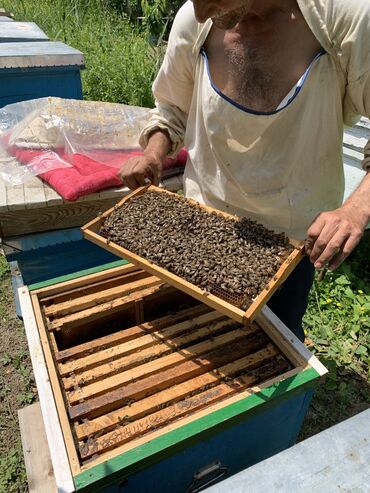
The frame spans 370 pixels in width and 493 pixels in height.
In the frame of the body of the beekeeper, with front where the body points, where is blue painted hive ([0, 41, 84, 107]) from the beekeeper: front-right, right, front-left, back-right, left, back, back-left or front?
back-right

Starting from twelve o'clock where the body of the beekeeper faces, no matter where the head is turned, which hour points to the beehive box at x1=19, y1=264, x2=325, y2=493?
The beehive box is roughly at 1 o'clock from the beekeeper.

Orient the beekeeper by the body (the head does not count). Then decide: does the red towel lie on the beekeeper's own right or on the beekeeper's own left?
on the beekeeper's own right

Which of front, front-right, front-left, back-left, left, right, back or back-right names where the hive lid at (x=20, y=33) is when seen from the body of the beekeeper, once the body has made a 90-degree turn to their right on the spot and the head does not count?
front-right

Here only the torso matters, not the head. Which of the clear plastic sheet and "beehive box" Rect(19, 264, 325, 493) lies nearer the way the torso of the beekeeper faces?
the beehive box

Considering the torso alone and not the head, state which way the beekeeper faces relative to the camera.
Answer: toward the camera

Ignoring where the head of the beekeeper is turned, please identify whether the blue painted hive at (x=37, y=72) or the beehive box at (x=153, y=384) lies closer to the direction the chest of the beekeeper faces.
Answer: the beehive box
